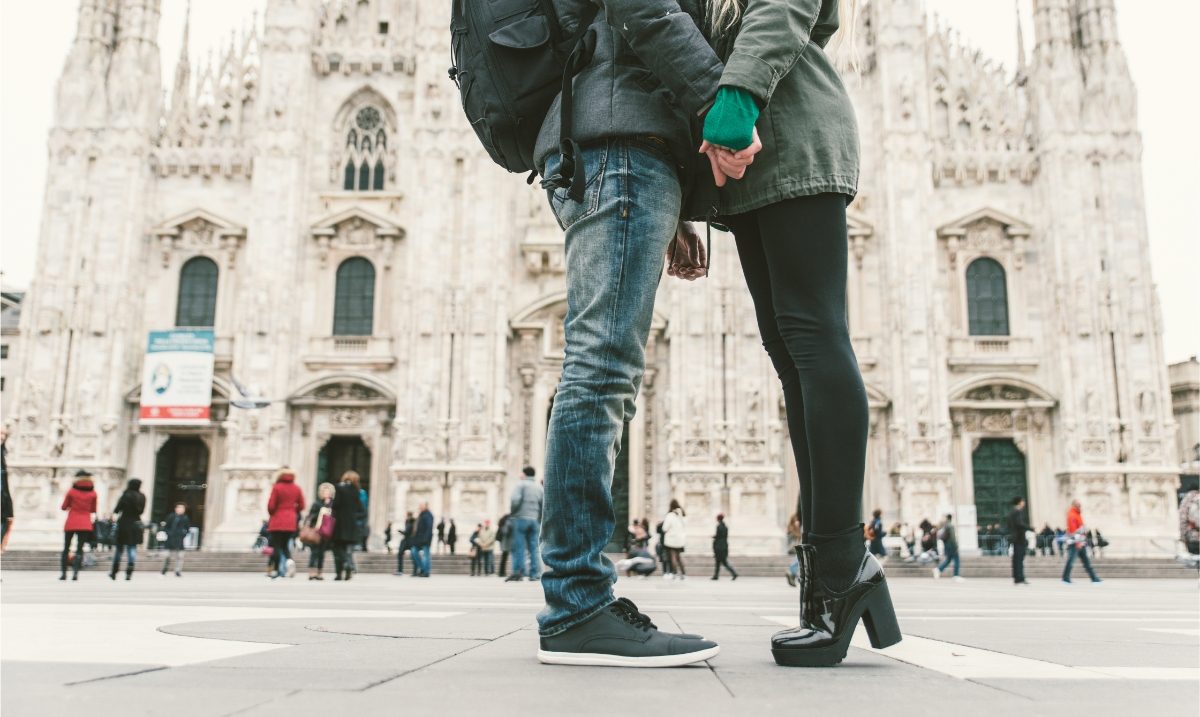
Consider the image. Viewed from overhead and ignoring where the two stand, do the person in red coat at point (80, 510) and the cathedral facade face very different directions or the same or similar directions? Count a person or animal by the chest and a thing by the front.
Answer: very different directions

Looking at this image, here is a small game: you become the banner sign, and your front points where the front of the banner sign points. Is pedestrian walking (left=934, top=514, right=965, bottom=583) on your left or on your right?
on your left

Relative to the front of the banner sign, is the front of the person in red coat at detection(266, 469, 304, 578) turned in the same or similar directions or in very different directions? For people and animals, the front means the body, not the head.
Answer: very different directions

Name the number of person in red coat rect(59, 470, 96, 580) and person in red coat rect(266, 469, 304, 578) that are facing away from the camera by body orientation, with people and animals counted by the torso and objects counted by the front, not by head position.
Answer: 2

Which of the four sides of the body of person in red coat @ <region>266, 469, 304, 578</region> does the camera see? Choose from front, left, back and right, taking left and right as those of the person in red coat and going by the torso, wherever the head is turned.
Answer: back

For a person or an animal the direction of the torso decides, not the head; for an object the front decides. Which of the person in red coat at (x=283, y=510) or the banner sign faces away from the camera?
the person in red coat

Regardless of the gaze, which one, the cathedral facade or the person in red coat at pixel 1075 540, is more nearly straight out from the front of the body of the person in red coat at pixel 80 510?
the cathedral facade

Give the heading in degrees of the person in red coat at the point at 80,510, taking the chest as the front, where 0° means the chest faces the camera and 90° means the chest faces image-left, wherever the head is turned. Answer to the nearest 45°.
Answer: approximately 180°

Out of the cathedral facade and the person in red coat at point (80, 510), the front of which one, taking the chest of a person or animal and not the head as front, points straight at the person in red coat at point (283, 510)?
the cathedral facade

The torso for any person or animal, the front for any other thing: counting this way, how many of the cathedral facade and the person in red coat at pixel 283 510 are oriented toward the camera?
1

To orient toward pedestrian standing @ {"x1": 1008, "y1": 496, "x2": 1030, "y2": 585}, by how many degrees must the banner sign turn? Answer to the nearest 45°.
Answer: approximately 45° to its left

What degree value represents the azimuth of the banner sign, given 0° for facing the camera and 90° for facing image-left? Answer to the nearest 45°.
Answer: approximately 0°

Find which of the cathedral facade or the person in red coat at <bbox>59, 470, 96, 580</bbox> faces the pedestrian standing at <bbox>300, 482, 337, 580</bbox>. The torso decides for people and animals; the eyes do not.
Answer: the cathedral facade

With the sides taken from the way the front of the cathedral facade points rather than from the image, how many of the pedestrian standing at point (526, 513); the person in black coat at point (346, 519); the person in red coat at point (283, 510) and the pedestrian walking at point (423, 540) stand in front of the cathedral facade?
4
